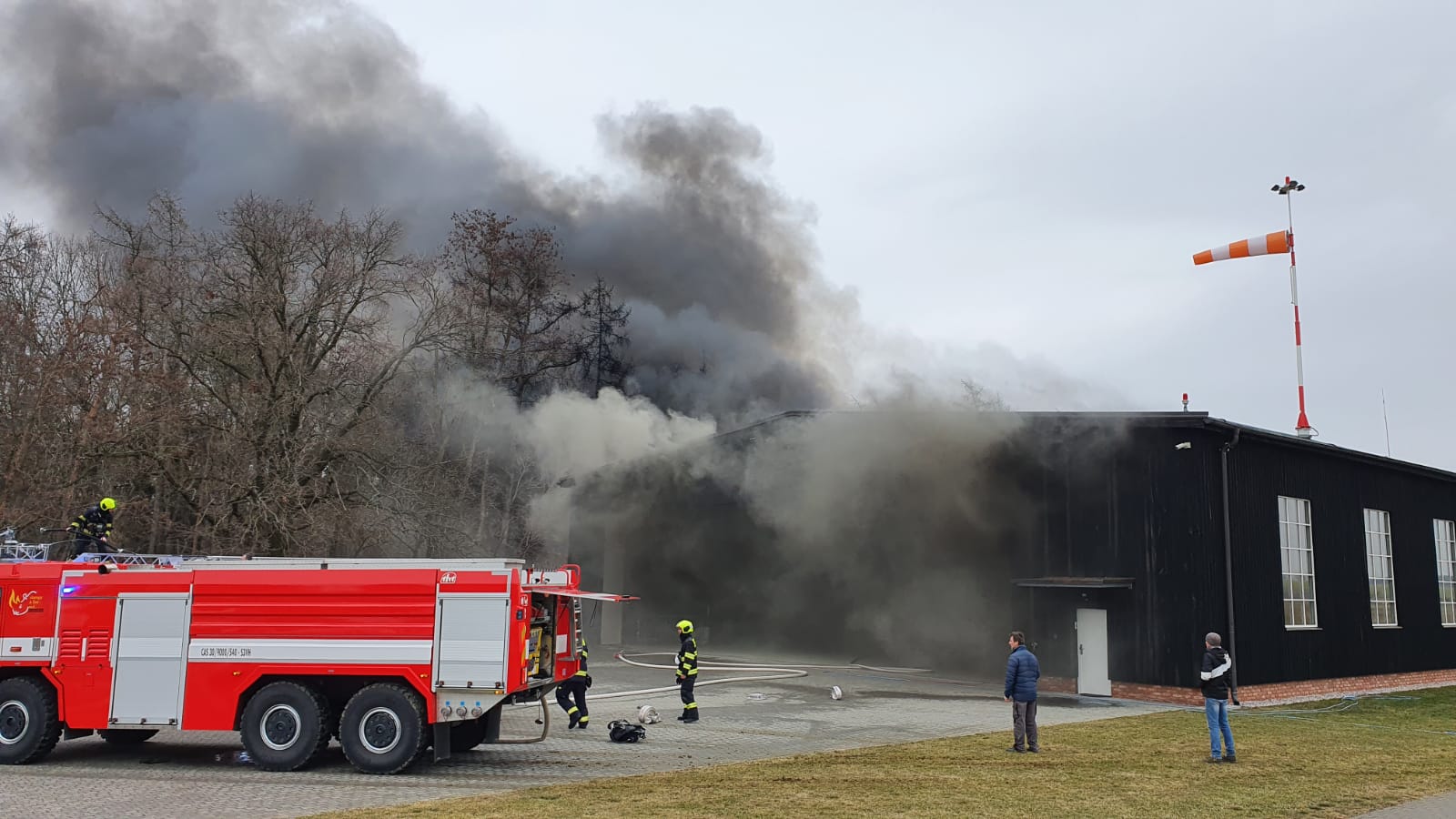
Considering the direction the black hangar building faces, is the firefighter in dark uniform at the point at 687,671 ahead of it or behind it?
ahead

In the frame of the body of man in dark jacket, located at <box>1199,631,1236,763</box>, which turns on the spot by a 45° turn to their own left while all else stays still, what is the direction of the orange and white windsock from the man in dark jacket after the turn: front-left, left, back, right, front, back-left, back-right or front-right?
right

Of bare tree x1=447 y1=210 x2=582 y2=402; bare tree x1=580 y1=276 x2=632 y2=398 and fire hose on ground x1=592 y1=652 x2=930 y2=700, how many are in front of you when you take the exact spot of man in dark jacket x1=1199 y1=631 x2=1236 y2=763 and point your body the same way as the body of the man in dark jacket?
3

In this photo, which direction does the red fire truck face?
to the viewer's left

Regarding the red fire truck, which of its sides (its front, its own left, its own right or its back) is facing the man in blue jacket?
back

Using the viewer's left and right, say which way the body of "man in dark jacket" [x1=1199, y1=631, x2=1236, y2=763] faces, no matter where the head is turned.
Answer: facing away from the viewer and to the left of the viewer

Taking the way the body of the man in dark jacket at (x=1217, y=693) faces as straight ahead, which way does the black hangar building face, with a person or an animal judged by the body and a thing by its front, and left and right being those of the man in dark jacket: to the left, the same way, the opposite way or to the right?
to the left

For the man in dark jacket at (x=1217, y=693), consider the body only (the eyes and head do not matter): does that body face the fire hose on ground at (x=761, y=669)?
yes

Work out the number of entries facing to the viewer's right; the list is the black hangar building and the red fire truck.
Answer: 0

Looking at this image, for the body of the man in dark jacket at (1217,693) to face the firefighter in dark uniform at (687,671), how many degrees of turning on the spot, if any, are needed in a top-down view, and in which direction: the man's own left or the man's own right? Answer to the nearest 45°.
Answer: approximately 45° to the man's own left

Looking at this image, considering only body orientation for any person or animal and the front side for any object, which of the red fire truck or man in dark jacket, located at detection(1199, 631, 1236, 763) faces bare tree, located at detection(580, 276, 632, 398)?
the man in dark jacket

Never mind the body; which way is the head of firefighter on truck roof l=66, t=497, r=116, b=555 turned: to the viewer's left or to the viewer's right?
to the viewer's right

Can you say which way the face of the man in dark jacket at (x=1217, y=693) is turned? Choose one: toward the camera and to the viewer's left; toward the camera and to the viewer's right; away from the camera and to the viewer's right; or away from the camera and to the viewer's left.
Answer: away from the camera and to the viewer's left
